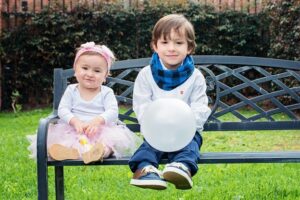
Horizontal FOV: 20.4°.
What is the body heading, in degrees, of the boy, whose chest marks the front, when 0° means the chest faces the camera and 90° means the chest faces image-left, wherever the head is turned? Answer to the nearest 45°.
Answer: approximately 0°
